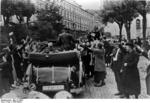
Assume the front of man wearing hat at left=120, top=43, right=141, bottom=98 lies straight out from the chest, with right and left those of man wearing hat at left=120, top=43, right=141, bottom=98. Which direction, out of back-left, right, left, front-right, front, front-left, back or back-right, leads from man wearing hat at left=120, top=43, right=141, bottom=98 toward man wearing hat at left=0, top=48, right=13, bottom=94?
front-right

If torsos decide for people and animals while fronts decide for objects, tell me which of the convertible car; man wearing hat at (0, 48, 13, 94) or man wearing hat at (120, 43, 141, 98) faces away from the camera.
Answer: the convertible car

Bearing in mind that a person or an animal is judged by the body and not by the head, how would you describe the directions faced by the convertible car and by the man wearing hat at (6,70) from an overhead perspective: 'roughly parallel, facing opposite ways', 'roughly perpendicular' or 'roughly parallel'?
roughly perpendicular

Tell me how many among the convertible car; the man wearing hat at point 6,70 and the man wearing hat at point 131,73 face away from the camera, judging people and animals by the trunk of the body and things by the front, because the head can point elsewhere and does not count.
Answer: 1

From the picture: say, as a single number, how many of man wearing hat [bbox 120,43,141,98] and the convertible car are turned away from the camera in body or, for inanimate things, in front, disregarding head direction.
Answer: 1

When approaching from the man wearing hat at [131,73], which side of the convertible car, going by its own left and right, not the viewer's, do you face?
right

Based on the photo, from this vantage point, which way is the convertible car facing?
away from the camera
